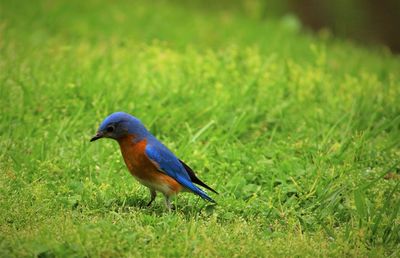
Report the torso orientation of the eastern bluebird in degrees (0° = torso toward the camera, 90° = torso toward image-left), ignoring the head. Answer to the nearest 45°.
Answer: approximately 90°
